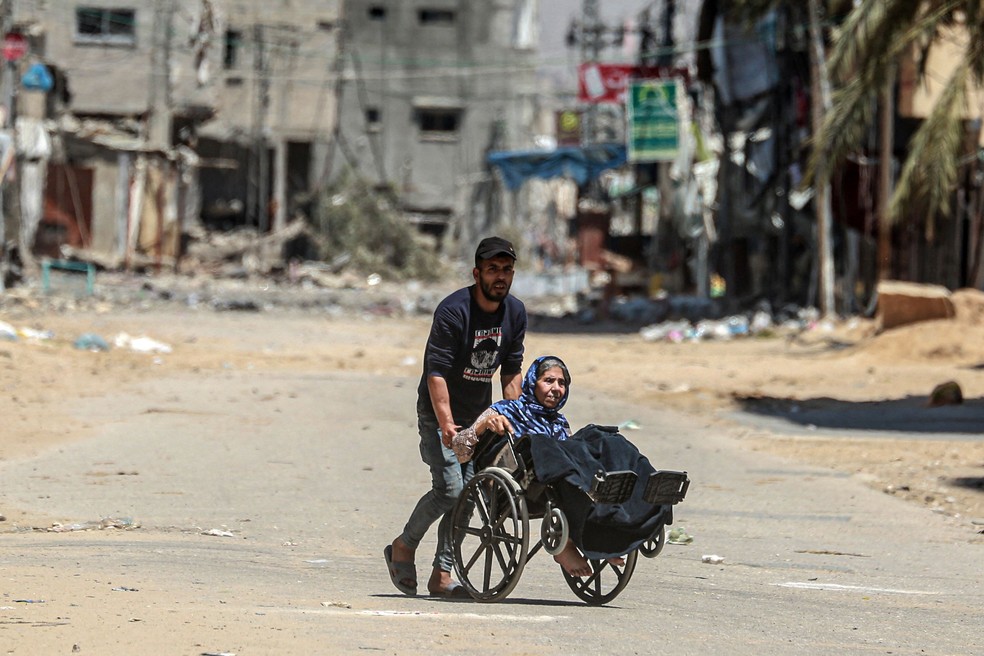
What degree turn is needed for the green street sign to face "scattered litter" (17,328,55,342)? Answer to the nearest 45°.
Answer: approximately 45° to its right

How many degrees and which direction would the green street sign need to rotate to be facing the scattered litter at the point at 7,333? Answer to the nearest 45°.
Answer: approximately 45° to its right

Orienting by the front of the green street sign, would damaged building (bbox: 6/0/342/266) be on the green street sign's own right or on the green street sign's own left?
on the green street sign's own right

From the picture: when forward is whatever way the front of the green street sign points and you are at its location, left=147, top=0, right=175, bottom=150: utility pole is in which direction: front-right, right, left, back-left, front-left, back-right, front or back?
back-right

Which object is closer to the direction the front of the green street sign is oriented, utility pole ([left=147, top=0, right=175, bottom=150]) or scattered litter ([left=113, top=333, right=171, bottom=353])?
the scattered litter

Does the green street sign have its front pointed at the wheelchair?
yes

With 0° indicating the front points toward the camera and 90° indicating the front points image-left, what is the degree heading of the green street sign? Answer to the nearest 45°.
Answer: approximately 0°

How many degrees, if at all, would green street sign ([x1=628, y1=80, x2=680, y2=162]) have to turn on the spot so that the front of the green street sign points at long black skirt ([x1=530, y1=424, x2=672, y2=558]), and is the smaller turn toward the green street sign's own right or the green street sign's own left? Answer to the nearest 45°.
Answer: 0° — it already faces it

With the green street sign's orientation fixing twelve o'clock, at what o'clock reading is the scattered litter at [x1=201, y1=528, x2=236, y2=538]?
The scattered litter is roughly at 12 o'clock from the green street sign.

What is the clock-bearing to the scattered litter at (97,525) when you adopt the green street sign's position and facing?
The scattered litter is roughly at 12 o'clock from the green street sign.
